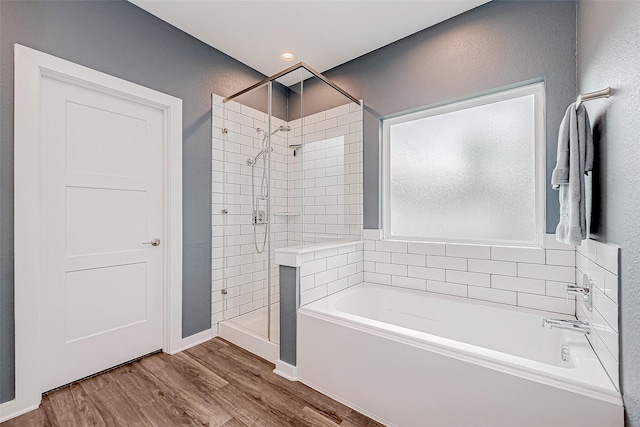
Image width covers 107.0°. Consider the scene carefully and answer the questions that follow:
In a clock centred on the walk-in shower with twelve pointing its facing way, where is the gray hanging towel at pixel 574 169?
The gray hanging towel is roughly at 9 o'clock from the walk-in shower.

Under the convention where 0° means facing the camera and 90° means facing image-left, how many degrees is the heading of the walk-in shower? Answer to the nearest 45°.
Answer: approximately 45°

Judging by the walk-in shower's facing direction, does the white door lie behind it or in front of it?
in front

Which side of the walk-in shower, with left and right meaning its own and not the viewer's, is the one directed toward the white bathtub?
left

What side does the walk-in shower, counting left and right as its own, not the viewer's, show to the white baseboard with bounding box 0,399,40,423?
front

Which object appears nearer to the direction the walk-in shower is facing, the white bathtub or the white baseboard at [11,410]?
the white baseboard

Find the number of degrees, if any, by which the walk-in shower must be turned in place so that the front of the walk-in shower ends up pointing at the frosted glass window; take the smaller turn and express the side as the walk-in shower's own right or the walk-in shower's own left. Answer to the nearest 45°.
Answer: approximately 135° to the walk-in shower's own left

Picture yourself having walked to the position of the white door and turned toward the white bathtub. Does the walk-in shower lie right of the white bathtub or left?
left
